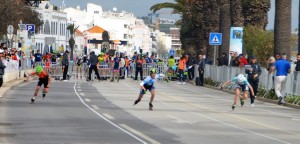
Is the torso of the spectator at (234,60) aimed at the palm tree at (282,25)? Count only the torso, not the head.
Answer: no

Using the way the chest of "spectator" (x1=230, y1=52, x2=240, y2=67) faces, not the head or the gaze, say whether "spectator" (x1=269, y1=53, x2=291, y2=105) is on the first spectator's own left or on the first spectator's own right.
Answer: on the first spectator's own left
